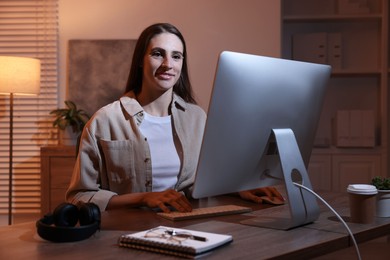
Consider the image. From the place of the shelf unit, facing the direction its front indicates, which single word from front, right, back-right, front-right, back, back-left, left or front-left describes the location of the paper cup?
front

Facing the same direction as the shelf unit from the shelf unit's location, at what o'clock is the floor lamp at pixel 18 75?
The floor lamp is roughly at 2 o'clock from the shelf unit.

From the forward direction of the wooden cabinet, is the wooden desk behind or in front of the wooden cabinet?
in front

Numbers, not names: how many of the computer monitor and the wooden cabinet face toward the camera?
1

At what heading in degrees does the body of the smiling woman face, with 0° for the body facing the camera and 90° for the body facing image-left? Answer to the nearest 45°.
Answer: approximately 315°

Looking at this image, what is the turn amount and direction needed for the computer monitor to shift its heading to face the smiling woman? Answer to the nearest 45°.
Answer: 0° — it already faces them

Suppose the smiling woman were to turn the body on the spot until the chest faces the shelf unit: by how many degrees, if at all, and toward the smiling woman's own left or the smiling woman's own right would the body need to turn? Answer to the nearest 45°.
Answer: approximately 90° to the smiling woman's own left

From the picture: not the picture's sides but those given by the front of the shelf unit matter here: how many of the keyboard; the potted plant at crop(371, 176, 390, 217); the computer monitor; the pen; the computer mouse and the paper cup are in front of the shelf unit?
6

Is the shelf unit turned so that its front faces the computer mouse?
yes

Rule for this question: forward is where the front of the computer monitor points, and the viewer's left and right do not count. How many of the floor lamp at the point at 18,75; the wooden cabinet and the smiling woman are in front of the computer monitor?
3

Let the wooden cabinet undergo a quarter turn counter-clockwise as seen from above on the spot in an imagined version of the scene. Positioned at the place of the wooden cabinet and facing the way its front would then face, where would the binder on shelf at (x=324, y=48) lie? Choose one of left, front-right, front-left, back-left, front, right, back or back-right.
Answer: front

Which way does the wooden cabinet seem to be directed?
toward the camera

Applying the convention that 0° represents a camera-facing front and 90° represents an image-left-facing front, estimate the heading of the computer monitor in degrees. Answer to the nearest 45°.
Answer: approximately 135°

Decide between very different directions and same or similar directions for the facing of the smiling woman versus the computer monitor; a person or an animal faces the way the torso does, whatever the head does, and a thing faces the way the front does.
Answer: very different directions

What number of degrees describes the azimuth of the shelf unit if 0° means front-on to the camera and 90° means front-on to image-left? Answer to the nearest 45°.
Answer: approximately 0°

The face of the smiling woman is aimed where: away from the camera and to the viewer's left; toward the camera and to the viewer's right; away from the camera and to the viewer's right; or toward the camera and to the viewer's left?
toward the camera and to the viewer's right

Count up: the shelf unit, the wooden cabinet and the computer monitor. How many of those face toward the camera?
2

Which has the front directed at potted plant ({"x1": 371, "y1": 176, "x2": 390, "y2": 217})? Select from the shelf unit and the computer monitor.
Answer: the shelf unit
